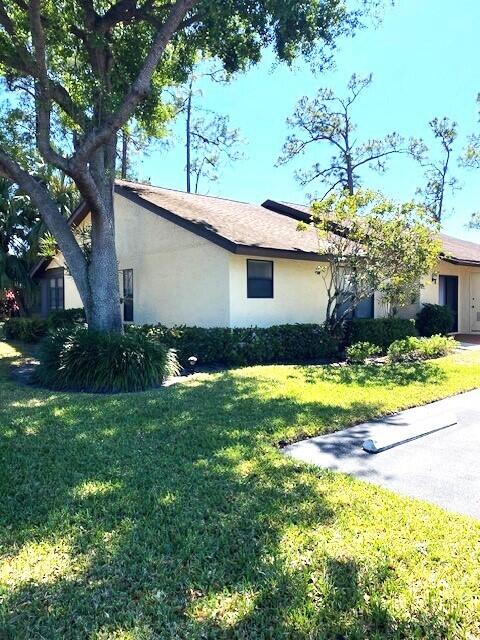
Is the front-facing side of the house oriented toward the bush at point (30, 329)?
no

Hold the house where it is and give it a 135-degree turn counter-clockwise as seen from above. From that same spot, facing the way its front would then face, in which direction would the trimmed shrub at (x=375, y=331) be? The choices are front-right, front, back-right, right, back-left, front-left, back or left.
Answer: right

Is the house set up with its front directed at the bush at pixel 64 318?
no

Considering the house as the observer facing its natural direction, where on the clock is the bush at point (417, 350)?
The bush is roughly at 11 o'clock from the house.

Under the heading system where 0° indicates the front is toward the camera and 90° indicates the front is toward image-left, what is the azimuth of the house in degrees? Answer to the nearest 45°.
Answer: approximately 315°

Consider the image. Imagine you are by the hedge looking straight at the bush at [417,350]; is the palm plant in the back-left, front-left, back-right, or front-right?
back-left

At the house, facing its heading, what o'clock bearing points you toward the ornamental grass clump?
The ornamental grass clump is roughly at 2 o'clock from the house.

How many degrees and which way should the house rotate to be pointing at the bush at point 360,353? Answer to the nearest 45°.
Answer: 0° — it already faces it

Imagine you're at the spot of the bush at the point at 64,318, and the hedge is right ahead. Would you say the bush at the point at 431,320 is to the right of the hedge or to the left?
left

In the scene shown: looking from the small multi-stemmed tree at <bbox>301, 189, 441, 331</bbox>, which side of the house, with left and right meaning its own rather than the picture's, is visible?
front
